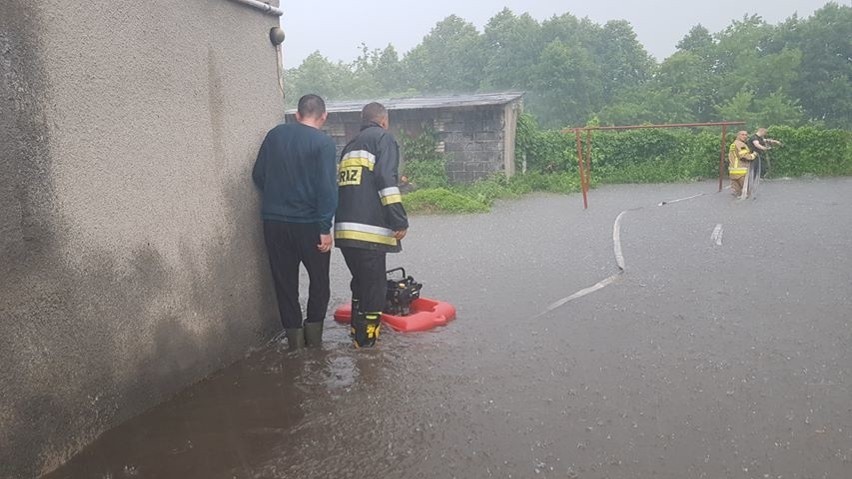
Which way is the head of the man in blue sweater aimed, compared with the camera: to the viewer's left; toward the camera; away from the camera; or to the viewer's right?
away from the camera

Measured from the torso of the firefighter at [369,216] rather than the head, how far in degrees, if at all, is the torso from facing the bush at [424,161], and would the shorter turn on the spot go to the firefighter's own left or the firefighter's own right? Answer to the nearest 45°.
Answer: approximately 45° to the firefighter's own left

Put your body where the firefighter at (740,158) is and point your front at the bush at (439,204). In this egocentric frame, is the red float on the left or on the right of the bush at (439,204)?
left

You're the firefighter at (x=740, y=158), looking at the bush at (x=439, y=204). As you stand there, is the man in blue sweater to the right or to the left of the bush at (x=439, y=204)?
left

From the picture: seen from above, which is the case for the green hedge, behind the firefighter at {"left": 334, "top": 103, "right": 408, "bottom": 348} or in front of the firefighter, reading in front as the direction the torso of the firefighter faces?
in front

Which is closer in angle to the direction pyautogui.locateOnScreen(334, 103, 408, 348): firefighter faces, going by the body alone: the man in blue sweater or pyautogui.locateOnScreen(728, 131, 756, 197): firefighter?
the firefighter

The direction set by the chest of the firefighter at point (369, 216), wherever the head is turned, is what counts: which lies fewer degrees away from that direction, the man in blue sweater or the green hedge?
the green hedge

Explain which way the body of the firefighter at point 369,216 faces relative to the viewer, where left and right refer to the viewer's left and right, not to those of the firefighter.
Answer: facing away from the viewer and to the right of the viewer

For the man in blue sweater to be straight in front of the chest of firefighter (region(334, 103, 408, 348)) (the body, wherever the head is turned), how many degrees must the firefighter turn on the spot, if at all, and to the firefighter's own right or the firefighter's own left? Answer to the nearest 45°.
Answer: approximately 135° to the firefighter's own left

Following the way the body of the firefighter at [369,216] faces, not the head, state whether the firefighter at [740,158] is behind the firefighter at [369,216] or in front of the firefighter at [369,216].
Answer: in front

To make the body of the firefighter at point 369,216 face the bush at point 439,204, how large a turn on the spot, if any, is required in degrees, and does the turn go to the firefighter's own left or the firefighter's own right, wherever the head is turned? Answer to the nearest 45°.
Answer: approximately 45° to the firefighter's own left
